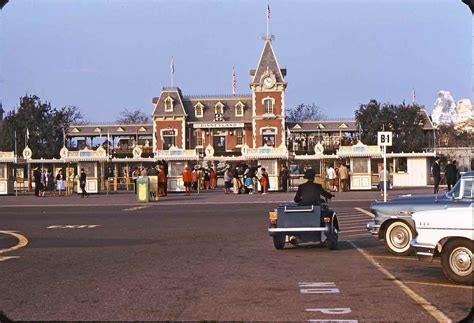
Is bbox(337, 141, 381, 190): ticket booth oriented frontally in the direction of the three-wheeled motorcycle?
yes

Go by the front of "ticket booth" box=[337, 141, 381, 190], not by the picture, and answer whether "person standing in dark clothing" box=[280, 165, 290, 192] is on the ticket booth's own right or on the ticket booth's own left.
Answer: on the ticket booth's own right

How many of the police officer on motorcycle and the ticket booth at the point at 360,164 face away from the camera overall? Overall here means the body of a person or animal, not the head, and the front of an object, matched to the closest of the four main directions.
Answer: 1

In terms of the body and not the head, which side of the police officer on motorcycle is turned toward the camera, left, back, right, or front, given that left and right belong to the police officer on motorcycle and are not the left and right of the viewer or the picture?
back

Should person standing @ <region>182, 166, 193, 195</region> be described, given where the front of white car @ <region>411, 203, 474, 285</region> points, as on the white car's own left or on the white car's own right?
on the white car's own right

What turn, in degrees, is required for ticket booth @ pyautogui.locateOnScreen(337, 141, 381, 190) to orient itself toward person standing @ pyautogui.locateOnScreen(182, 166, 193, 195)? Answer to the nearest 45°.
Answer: approximately 90° to its right

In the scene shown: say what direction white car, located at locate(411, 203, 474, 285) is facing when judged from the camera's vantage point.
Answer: facing to the left of the viewer

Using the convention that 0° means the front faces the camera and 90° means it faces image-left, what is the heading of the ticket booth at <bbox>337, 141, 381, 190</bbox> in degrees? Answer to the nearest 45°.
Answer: approximately 0°

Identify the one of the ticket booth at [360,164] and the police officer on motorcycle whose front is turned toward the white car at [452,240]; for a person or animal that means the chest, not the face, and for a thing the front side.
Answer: the ticket booth

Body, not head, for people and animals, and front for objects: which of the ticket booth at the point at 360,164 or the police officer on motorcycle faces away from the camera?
the police officer on motorcycle

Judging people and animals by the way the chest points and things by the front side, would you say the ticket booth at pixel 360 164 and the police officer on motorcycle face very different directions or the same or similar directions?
very different directions

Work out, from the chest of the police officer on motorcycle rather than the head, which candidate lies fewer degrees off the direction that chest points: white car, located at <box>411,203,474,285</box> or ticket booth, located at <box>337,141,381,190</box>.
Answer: the ticket booth
